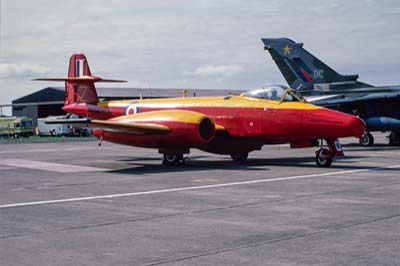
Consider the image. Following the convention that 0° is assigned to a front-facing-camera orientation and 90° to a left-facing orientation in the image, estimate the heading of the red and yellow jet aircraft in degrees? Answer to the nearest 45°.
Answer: approximately 315°
